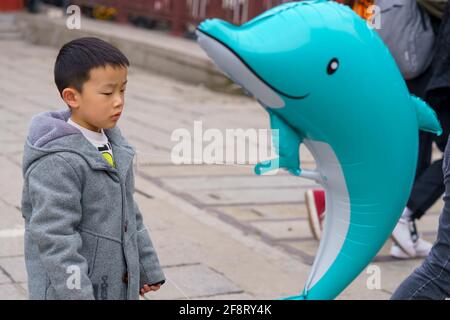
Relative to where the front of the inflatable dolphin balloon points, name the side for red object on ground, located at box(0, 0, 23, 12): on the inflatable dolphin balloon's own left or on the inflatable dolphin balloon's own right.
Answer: on the inflatable dolphin balloon's own right

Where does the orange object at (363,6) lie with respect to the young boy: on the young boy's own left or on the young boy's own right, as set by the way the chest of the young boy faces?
on the young boy's own left

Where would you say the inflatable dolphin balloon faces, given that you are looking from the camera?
facing to the left of the viewer
